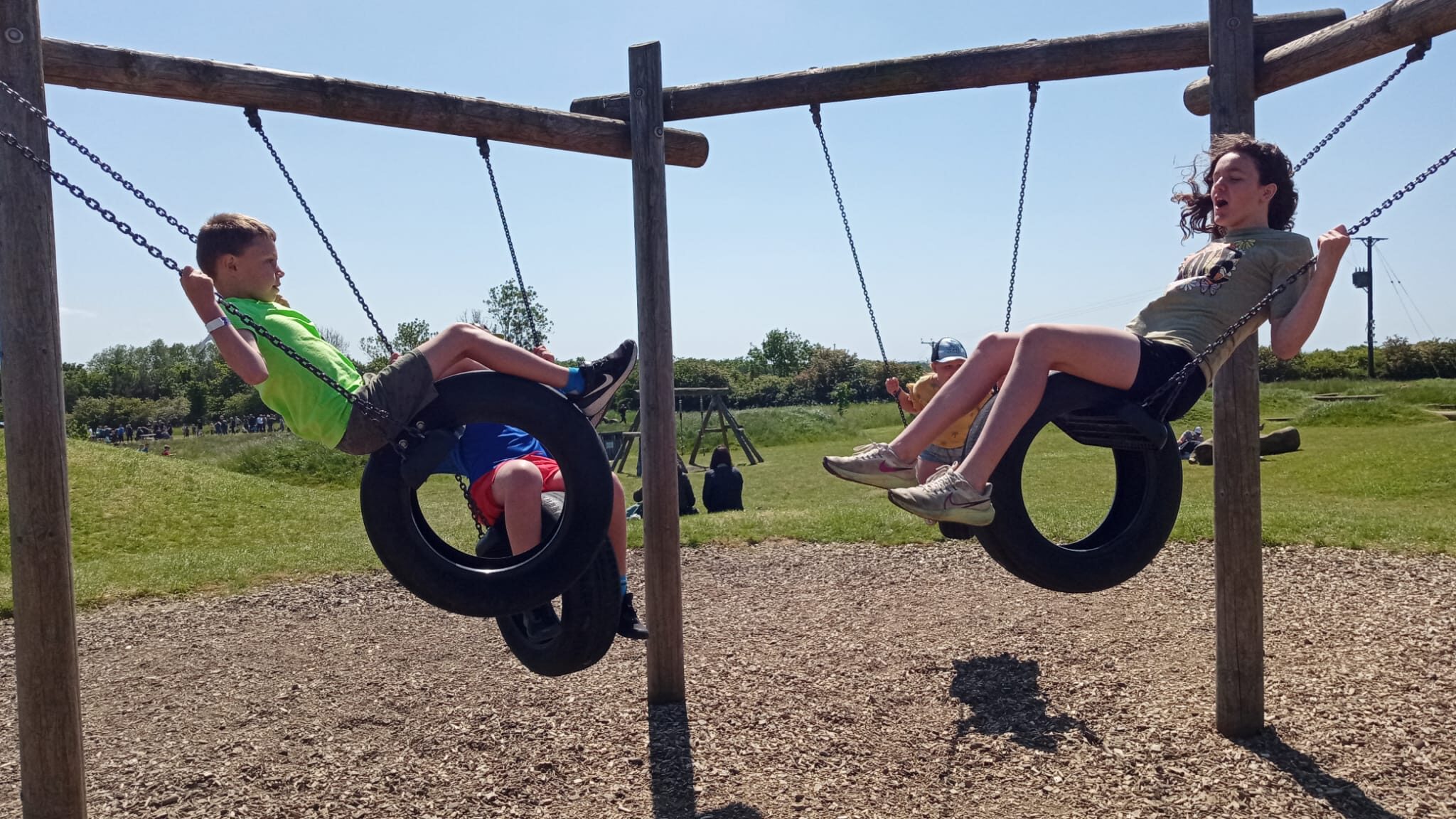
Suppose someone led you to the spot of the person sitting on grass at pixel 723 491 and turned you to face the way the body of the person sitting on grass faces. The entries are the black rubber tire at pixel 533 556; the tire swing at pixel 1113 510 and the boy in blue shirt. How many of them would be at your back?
3

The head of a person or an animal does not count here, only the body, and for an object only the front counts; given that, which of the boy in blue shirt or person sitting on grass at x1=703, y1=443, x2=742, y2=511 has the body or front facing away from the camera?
the person sitting on grass

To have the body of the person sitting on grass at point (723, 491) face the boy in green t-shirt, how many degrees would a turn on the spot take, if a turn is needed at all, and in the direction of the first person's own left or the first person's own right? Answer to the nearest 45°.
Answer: approximately 180°

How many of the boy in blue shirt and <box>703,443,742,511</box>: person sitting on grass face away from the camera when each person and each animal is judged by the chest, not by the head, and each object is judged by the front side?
1

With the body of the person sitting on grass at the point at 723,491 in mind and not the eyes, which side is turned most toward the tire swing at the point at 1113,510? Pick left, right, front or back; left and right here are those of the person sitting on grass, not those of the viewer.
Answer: back

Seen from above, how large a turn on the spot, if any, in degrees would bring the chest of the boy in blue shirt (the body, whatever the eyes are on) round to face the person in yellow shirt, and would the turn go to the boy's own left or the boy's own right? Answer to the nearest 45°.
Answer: approximately 90° to the boy's own left

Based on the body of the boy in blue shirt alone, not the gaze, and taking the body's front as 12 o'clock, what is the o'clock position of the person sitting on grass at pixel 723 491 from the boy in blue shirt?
The person sitting on grass is roughly at 8 o'clock from the boy in blue shirt.

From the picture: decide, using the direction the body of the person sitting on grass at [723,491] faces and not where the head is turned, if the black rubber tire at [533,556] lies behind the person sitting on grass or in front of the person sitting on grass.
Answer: behind

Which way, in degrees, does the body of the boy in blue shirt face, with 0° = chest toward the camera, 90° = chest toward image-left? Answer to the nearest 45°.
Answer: approximately 315°

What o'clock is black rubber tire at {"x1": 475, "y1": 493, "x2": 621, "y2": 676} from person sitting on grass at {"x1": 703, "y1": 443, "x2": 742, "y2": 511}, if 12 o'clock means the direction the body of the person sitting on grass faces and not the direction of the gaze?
The black rubber tire is roughly at 6 o'clock from the person sitting on grass.

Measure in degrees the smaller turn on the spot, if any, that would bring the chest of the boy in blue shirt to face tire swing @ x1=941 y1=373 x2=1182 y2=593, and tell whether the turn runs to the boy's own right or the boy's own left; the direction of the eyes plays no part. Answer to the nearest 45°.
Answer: approximately 45° to the boy's own left

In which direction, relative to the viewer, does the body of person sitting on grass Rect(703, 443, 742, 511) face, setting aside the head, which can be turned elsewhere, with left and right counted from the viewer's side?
facing away from the viewer
